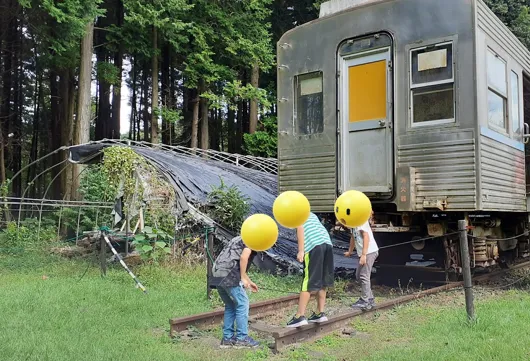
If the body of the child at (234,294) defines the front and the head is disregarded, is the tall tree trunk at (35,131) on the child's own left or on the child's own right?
on the child's own left

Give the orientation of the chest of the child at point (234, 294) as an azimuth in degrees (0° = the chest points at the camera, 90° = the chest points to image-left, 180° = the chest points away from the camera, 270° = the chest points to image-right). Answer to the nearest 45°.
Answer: approximately 270°

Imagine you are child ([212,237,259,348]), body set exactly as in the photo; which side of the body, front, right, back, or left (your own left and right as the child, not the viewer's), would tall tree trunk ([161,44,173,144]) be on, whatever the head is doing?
left

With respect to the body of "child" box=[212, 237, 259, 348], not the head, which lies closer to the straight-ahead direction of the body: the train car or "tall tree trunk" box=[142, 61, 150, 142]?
the train car

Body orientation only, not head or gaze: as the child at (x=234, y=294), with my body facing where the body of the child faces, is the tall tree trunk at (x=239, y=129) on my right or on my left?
on my left

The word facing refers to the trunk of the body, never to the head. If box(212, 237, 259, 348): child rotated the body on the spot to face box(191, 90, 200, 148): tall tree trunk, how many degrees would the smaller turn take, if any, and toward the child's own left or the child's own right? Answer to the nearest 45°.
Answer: approximately 90° to the child's own left

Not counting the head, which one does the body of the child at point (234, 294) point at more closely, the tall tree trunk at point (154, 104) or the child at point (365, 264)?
the child

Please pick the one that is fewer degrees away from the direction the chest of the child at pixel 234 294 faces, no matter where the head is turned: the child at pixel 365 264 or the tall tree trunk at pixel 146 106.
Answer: the child
